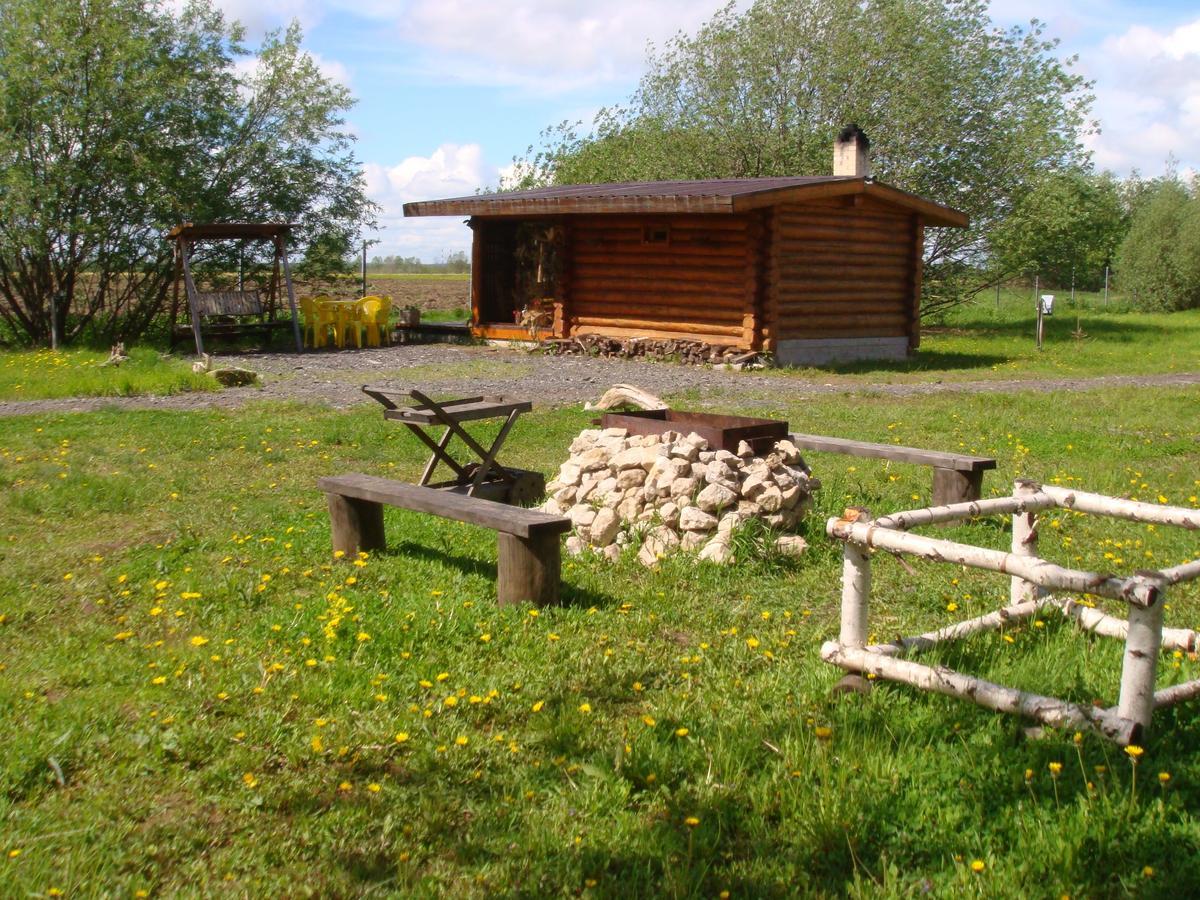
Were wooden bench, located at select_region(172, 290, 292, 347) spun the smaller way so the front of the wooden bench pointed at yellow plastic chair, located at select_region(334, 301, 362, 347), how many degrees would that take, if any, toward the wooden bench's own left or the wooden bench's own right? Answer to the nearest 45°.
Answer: approximately 90° to the wooden bench's own left

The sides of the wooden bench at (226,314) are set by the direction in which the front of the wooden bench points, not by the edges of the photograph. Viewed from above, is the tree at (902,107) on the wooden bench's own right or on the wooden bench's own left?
on the wooden bench's own left

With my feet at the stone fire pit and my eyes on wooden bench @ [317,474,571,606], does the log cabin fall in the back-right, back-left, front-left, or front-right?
back-right

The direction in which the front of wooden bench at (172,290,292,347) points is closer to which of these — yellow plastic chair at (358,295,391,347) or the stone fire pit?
the stone fire pit

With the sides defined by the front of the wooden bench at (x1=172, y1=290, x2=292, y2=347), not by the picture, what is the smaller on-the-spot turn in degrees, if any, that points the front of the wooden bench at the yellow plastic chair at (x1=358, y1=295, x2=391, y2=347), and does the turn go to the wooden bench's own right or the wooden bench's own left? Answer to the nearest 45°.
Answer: approximately 90° to the wooden bench's own left

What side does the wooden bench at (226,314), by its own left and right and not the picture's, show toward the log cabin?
left

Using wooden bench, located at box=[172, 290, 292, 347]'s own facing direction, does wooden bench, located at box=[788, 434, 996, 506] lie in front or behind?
in front

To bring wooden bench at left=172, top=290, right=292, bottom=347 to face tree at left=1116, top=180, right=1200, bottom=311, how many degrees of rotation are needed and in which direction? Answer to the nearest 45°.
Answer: approximately 90° to its left

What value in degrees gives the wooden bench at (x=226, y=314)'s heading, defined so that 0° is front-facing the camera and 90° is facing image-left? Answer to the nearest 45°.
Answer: approximately 0°

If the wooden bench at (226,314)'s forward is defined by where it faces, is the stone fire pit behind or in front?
in front

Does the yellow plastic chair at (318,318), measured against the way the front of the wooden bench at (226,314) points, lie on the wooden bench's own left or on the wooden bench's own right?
on the wooden bench's own left

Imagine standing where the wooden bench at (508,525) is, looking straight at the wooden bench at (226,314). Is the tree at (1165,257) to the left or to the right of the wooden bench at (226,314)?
right
